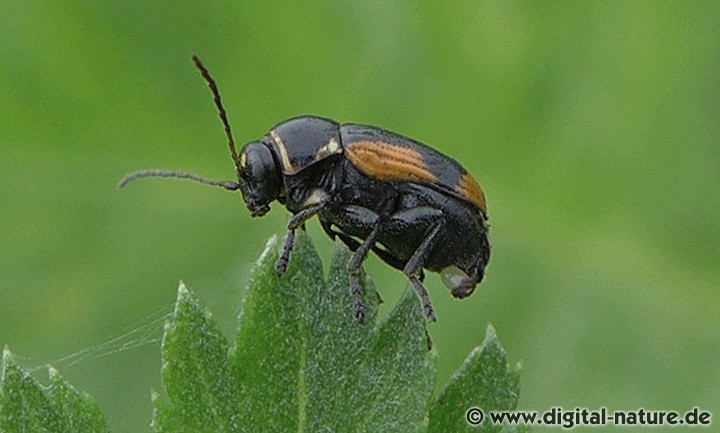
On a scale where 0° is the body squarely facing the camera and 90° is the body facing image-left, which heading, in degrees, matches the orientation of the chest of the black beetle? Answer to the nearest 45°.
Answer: approximately 90°
